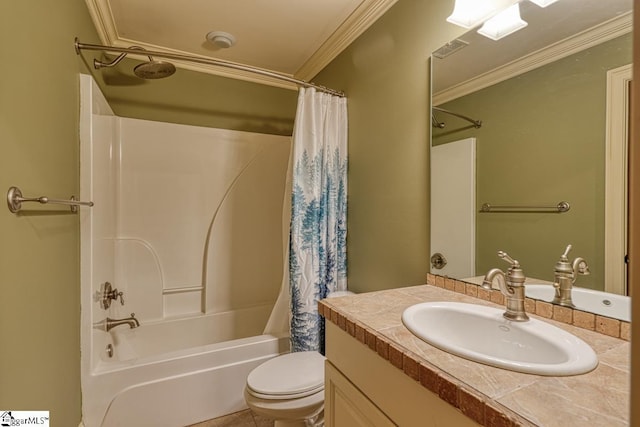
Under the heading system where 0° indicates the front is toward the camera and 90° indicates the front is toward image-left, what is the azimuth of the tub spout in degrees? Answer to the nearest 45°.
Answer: approximately 270°

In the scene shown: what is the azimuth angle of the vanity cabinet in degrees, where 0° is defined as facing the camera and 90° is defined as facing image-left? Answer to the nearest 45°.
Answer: approximately 45°

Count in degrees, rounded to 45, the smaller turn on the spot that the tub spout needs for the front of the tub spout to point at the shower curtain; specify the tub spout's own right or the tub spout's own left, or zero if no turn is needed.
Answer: approximately 45° to the tub spout's own right

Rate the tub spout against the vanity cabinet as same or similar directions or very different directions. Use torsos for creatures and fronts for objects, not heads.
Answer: very different directions

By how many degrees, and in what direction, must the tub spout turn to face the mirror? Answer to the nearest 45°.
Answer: approximately 45° to its right
